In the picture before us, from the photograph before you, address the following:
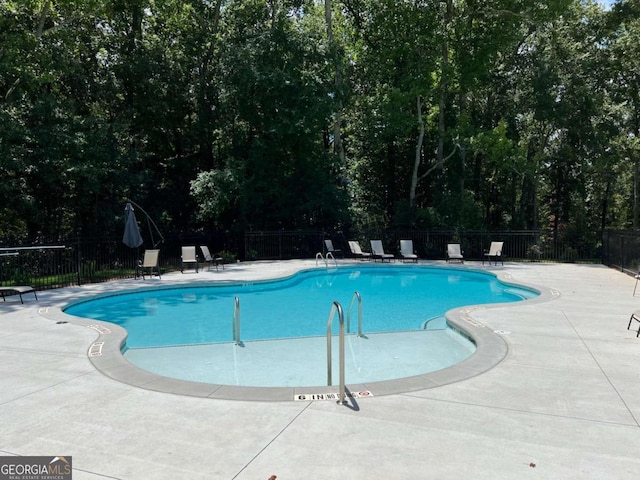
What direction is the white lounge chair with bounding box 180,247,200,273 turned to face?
toward the camera

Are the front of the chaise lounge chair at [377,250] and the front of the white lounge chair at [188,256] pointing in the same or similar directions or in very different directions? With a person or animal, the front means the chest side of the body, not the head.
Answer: same or similar directions

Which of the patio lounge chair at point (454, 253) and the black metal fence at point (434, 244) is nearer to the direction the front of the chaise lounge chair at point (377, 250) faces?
the patio lounge chair

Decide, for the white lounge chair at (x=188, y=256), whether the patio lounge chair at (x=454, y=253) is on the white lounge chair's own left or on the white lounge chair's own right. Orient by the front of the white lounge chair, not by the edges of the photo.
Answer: on the white lounge chair's own left

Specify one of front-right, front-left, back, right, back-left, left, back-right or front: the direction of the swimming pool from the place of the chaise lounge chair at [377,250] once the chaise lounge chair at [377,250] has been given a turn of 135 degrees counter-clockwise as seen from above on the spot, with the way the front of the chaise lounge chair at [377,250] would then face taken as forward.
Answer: back

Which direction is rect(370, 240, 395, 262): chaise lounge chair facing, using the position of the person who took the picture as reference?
facing the viewer and to the right of the viewer

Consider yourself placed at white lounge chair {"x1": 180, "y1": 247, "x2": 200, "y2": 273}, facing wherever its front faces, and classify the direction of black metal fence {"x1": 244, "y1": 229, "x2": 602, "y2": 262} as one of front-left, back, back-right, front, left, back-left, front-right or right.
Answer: left

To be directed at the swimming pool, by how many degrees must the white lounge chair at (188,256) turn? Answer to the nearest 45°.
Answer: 0° — it already faces it

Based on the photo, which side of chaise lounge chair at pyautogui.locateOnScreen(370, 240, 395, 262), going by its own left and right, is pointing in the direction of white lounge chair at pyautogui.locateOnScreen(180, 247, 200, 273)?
right

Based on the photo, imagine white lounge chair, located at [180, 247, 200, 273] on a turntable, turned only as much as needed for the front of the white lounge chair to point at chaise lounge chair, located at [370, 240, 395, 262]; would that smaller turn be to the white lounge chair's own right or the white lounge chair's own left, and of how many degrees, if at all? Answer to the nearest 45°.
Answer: approximately 90° to the white lounge chair's own left

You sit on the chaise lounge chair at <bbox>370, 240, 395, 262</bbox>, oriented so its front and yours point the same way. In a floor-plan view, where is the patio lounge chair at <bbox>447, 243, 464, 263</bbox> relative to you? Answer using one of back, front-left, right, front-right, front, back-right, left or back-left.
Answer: front-left

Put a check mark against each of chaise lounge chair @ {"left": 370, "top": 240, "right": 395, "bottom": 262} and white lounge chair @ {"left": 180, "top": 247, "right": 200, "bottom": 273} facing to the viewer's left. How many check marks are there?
0
